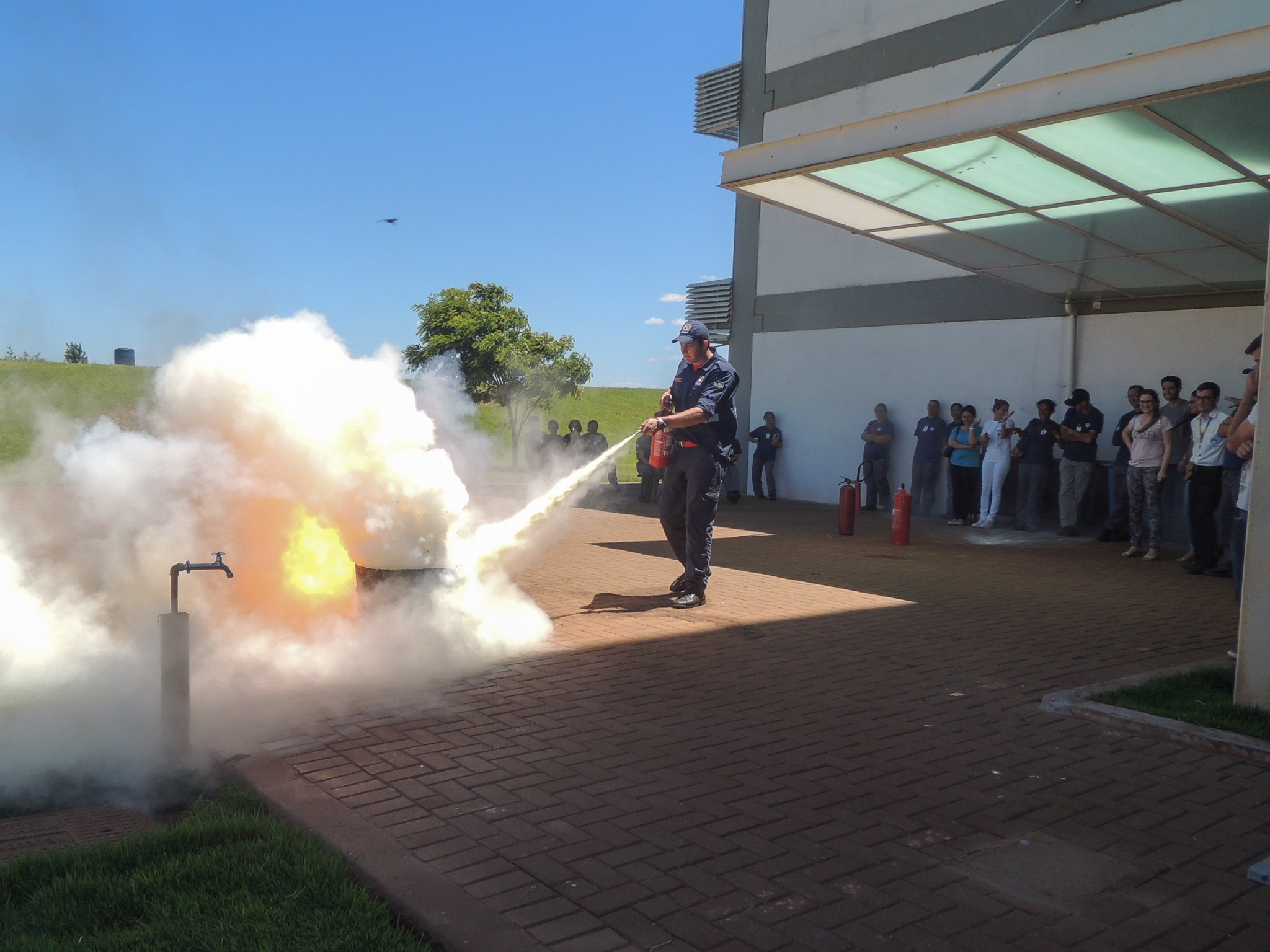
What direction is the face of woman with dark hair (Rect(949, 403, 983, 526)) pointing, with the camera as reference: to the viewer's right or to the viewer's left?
to the viewer's left

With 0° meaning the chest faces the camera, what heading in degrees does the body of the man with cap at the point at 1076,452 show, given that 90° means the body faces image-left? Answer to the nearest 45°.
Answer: approximately 45°

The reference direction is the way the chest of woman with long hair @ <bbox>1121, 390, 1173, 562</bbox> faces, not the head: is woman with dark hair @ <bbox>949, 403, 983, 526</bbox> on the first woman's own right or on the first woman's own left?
on the first woman's own right

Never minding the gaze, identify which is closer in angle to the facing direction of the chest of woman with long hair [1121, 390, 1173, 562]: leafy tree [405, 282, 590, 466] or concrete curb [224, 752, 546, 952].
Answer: the concrete curb

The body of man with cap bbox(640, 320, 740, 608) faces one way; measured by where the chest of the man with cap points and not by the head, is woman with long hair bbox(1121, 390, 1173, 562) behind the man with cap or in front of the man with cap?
behind

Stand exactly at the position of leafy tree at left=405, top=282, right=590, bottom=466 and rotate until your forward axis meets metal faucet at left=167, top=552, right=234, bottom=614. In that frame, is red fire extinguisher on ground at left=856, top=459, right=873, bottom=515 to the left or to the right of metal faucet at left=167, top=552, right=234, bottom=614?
left
